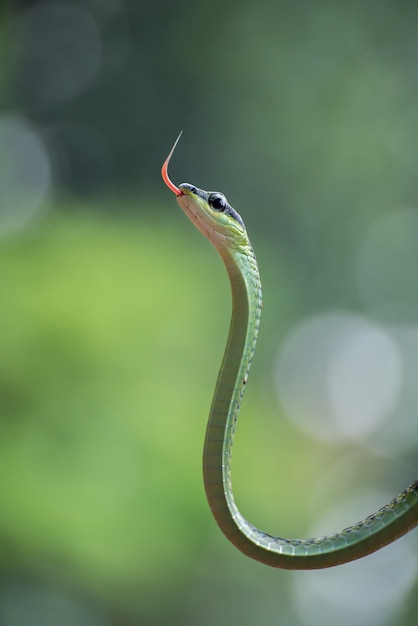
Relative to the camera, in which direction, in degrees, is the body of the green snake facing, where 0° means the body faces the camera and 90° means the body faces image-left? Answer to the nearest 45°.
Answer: approximately 90°
